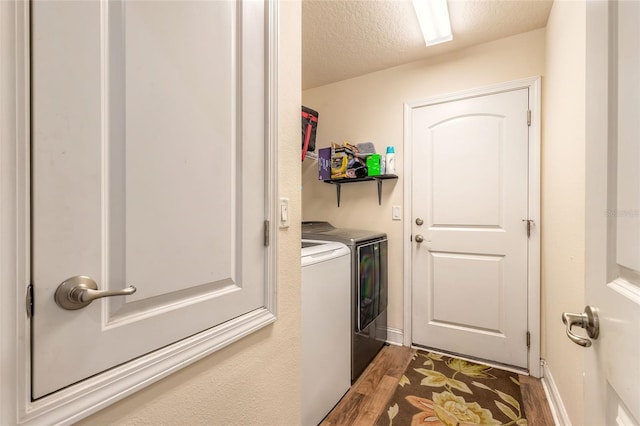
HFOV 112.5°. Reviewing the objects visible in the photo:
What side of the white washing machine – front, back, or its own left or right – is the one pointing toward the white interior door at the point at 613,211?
front

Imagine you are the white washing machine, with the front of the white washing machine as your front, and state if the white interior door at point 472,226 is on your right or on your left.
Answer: on your left

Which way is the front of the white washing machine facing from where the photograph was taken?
facing the viewer and to the right of the viewer
